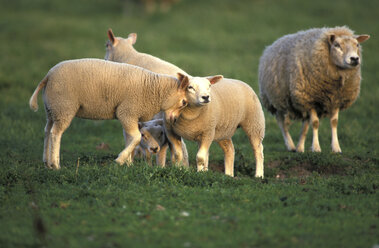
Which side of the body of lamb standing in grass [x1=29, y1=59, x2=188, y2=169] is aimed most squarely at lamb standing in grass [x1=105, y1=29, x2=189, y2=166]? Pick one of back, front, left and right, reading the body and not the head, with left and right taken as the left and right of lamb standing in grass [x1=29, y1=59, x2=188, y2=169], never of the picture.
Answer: left

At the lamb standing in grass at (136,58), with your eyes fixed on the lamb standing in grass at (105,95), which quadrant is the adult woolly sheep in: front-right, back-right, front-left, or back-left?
back-left

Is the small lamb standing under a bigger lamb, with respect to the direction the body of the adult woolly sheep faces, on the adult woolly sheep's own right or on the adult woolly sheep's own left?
on the adult woolly sheep's own right

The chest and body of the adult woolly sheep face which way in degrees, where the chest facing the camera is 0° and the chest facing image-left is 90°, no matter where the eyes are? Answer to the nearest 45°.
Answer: approximately 315°

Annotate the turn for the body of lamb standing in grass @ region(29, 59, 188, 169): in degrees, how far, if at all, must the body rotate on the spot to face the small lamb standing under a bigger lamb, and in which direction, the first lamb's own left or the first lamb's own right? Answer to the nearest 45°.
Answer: approximately 45° to the first lamb's own left

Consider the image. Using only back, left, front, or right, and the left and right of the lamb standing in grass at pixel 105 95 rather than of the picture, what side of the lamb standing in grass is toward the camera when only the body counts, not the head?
right

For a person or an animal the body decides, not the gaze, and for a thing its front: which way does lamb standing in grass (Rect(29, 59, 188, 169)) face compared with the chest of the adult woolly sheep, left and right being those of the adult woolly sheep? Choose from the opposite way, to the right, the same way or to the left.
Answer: to the left

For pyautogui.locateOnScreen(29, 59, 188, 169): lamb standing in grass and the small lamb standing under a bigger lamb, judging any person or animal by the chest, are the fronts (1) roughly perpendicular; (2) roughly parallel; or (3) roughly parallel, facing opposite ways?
roughly perpendicular

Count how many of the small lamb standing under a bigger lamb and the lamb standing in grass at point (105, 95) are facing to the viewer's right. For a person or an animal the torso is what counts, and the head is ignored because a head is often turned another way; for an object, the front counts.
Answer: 1

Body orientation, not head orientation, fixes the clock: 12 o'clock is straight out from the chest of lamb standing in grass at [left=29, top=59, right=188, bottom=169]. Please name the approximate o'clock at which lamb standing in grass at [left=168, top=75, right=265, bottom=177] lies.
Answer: lamb standing in grass at [left=168, top=75, right=265, bottom=177] is roughly at 12 o'clock from lamb standing in grass at [left=29, top=59, right=188, bottom=169].
